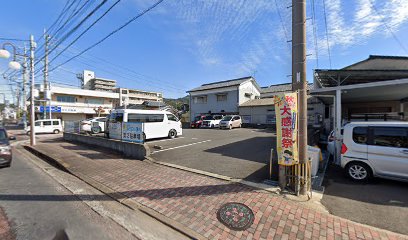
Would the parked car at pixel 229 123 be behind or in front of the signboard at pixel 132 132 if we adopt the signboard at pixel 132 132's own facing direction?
behind

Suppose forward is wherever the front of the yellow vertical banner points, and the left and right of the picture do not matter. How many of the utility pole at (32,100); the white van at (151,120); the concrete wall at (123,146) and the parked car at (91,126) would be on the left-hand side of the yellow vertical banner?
0

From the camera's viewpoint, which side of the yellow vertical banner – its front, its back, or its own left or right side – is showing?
front

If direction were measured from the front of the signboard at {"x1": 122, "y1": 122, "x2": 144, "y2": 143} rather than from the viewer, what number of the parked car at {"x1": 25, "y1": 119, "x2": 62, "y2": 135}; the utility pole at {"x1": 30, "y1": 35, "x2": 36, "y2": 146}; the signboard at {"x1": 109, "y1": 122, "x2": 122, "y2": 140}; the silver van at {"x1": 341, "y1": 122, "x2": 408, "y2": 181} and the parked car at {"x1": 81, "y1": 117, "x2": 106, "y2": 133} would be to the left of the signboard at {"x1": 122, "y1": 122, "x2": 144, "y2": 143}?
1

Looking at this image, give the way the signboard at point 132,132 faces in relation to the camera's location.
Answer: facing the viewer and to the left of the viewer

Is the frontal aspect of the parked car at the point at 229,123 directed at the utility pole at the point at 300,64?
no

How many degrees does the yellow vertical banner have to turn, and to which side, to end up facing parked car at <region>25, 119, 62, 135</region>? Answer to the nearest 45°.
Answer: approximately 90° to its right

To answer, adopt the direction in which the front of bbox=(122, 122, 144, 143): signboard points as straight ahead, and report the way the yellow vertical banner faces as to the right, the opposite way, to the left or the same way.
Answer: the same way

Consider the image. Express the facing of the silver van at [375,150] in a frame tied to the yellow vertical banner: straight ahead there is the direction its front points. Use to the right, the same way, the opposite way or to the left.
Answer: to the left

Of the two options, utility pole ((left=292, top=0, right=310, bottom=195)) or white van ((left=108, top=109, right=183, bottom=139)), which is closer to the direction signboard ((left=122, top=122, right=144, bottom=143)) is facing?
the utility pole

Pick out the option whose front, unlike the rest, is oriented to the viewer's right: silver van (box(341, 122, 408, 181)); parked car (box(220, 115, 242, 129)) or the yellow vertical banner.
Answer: the silver van

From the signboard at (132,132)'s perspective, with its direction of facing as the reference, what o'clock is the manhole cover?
The manhole cover is roughly at 10 o'clock from the signboard.

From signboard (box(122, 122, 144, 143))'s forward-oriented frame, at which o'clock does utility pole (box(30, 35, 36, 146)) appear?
The utility pole is roughly at 3 o'clock from the signboard.

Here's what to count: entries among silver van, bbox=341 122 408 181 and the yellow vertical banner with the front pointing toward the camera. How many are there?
1

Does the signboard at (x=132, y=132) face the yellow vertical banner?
no

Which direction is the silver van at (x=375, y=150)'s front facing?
to the viewer's right
